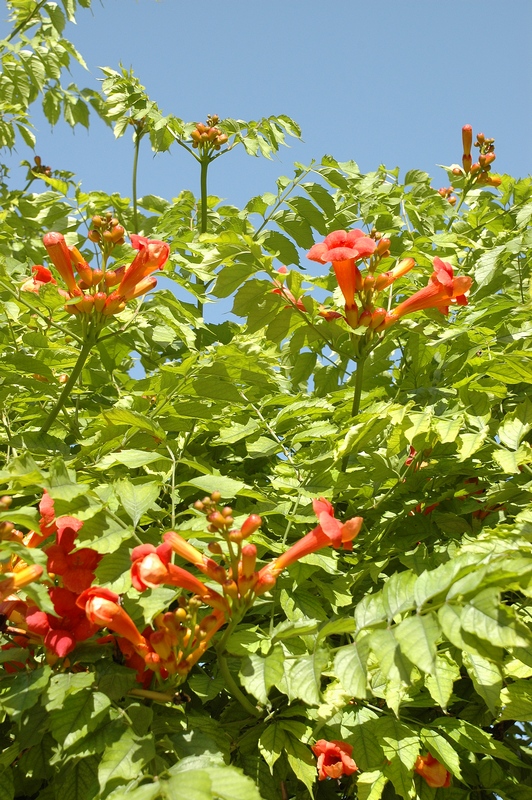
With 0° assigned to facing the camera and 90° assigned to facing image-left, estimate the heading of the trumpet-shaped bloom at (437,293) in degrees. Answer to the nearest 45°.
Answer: approximately 270°

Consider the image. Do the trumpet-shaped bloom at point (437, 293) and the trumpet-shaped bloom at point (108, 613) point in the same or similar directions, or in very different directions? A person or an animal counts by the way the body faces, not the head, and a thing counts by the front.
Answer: very different directions

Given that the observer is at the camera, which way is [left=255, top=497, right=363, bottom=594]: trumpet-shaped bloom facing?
facing to the right of the viewer

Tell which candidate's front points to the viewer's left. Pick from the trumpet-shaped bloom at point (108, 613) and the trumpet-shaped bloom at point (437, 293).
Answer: the trumpet-shaped bloom at point (108, 613)
